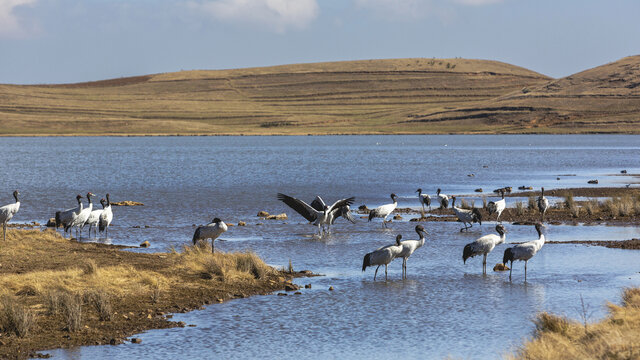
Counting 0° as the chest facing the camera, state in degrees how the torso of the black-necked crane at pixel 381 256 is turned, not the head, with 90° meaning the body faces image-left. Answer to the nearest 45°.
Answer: approximately 270°

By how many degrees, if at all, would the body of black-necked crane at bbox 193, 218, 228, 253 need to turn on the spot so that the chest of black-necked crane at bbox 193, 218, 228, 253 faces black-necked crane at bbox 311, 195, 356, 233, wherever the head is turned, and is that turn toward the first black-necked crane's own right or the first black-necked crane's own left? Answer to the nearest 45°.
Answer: approximately 45° to the first black-necked crane's own left

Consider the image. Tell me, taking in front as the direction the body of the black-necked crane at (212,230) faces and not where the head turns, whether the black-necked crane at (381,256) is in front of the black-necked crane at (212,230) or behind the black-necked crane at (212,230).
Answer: in front

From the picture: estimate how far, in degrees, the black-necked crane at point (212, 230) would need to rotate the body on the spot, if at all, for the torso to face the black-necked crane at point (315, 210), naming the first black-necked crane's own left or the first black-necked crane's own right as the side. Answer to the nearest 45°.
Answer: approximately 45° to the first black-necked crane's own left

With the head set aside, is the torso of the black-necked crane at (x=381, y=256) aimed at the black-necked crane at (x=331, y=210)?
no

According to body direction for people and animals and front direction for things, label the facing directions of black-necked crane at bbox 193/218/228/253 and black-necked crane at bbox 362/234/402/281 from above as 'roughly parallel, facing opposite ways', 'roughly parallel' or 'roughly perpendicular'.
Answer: roughly parallel

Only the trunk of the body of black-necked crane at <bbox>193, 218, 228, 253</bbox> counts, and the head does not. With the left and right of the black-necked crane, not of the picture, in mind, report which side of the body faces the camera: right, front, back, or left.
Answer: right

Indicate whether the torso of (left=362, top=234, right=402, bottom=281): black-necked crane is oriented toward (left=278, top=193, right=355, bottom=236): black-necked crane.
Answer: no
